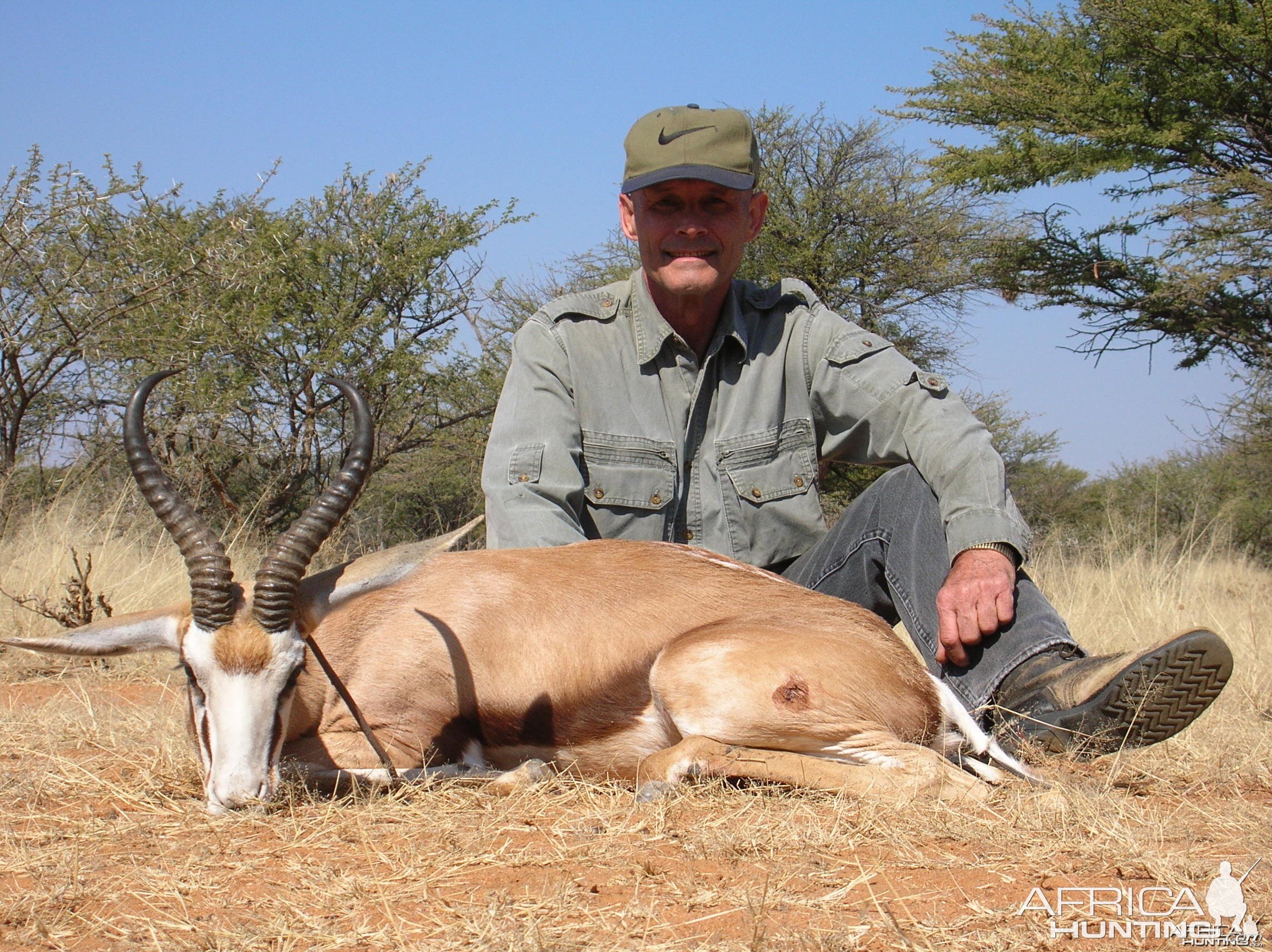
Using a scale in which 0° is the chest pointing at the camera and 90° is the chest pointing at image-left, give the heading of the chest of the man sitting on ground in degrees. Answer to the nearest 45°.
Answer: approximately 0°

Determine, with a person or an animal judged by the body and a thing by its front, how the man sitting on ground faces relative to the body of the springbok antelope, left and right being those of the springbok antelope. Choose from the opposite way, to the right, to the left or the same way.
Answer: to the left

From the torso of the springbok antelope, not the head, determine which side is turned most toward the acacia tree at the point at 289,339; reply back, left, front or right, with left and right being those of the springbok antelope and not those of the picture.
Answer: right

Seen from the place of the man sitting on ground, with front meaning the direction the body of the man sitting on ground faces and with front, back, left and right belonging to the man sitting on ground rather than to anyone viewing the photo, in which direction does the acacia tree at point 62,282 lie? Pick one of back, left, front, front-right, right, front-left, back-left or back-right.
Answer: back-right

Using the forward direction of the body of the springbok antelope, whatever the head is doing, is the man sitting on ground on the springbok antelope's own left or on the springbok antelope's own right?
on the springbok antelope's own right

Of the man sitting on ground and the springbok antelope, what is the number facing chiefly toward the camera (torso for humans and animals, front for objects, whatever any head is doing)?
1

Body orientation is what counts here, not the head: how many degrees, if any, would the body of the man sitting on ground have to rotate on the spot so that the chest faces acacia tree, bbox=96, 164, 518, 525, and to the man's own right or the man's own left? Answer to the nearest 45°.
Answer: approximately 135° to the man's own right

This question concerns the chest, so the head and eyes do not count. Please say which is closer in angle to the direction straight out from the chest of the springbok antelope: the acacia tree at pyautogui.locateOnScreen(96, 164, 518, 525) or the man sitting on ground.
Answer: the acacia tree

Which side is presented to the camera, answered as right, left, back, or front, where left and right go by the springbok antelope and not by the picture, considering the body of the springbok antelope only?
left

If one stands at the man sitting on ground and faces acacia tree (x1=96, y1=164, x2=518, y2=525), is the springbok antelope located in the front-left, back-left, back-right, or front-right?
back-left
